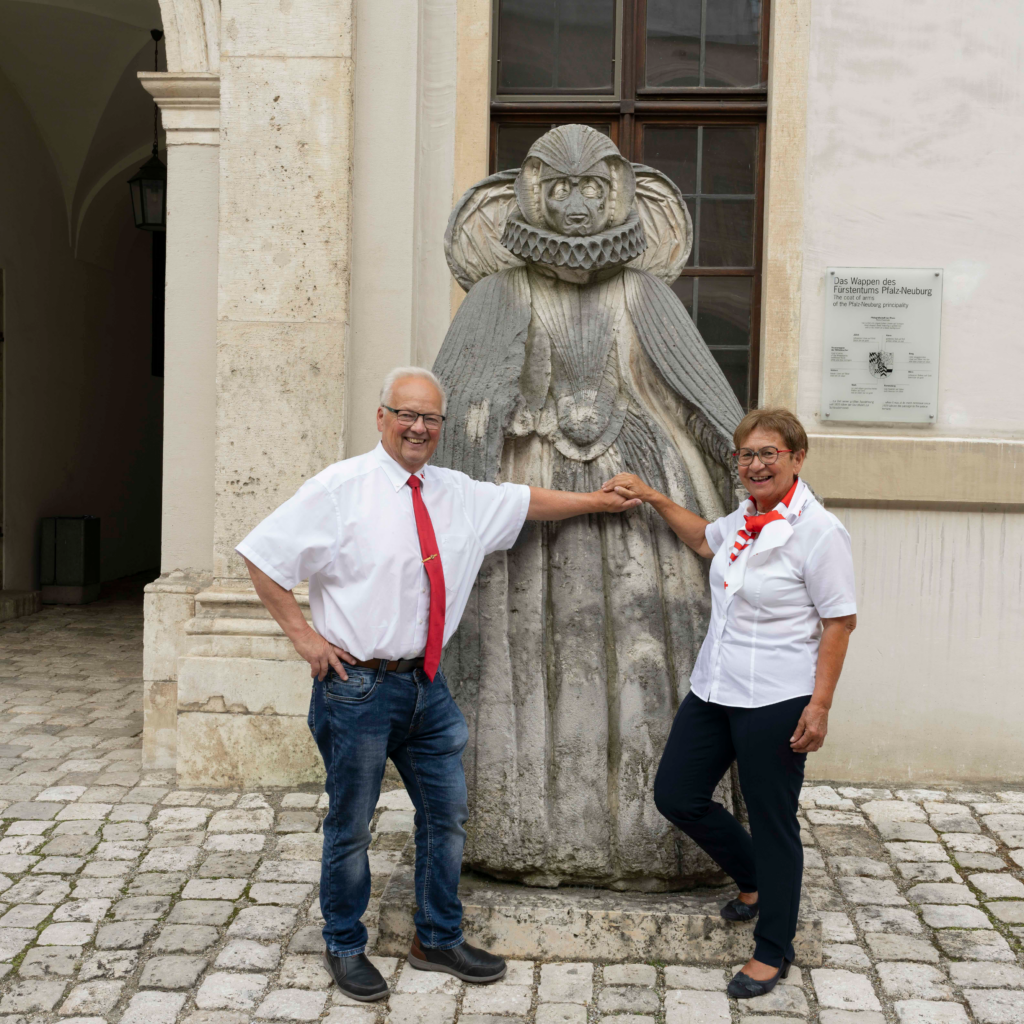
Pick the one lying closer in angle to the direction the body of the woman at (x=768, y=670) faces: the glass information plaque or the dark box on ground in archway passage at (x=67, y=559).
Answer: the dark box on ground in archway passage

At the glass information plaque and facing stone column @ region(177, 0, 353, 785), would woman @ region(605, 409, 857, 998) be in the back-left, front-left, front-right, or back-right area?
front-left

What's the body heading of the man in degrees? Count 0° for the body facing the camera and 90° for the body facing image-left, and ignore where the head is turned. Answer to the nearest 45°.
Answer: approximately 315°

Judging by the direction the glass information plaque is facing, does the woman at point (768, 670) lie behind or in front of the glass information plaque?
in front

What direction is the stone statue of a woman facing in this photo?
toward the camera

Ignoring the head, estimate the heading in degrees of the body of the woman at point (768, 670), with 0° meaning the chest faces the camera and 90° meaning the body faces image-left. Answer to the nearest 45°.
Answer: approximately 45°

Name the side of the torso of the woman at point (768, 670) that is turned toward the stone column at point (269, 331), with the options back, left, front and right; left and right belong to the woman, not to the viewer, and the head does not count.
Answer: right

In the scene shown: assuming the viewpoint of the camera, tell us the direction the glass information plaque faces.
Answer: facing the viewer

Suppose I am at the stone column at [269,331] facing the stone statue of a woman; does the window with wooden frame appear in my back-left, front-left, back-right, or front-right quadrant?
front-left
